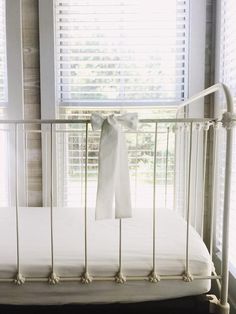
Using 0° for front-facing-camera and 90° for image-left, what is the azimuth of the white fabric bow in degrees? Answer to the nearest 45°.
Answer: approximately 0°

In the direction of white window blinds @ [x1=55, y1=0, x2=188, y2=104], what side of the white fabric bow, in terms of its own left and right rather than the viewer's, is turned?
back
